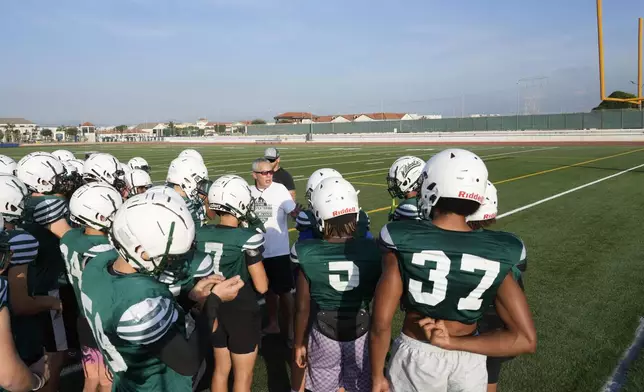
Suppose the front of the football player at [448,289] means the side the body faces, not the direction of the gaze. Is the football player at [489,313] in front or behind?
in front

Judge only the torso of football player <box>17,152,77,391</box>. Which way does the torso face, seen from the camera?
to the viewer's right

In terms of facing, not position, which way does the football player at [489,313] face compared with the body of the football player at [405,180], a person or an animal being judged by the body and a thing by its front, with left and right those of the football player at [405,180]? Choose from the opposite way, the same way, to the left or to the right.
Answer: to the right

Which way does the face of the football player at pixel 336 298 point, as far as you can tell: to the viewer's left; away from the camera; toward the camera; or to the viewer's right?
away from the camera

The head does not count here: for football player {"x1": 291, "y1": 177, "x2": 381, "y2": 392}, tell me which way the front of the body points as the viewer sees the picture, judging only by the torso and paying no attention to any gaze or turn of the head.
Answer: away from the camera

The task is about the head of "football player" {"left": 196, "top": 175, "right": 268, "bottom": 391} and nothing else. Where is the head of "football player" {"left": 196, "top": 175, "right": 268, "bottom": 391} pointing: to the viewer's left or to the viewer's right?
to the viewer's right

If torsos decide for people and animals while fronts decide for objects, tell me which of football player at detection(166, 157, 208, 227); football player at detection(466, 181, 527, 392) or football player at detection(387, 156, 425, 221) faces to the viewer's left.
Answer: football player at detection(387, 156, 425, 221)

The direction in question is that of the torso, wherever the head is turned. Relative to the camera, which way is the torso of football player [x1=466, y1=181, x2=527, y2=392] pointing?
away from the camera

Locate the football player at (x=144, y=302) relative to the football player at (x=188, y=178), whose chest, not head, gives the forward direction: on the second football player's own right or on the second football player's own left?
on the second football player's own right

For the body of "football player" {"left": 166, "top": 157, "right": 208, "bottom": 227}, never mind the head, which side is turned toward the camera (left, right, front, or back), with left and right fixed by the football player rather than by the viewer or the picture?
right

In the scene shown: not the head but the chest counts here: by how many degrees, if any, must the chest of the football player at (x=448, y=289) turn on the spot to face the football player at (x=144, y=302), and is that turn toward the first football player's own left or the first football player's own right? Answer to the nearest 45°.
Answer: approximately 135° to the first football player's own left

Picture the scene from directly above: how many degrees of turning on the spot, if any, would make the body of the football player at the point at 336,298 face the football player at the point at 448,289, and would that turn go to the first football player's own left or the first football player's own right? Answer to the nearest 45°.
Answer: approximately 135° to the first football player's own right
